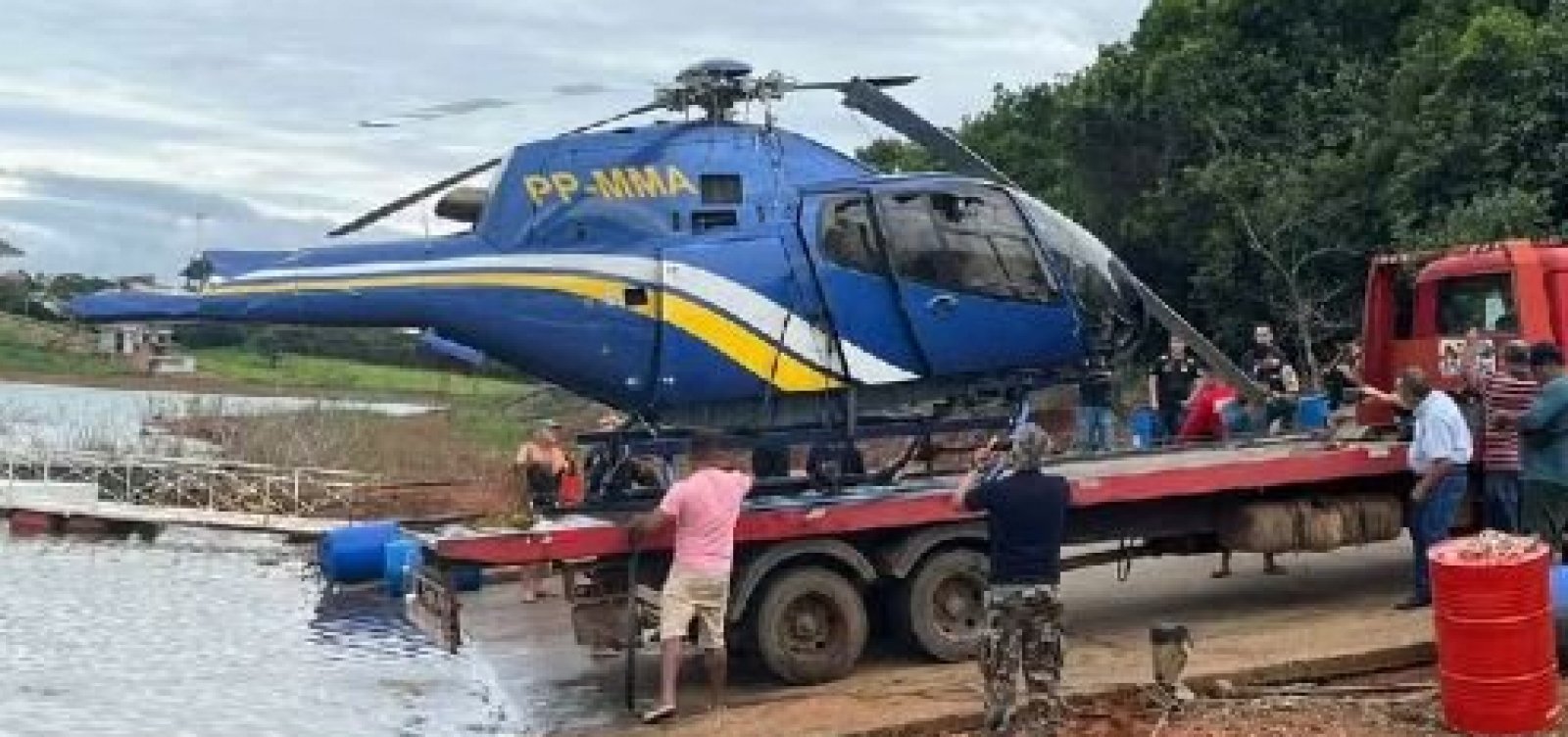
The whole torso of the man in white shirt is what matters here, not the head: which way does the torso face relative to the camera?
to the viewer's left

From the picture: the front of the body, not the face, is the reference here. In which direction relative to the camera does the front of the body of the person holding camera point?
away from the camera

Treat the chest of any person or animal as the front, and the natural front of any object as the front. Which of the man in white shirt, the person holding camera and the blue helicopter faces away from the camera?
the person holding camera

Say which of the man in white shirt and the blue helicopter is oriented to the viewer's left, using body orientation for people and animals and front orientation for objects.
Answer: the man in white shirt

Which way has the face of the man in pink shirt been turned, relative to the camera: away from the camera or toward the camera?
away from the camera

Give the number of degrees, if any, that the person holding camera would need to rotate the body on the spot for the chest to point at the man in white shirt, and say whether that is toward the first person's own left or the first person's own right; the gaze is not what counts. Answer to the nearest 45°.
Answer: approximately 45° to the first person's own right

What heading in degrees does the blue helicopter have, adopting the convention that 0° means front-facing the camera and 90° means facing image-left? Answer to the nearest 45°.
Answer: approximately 270°
